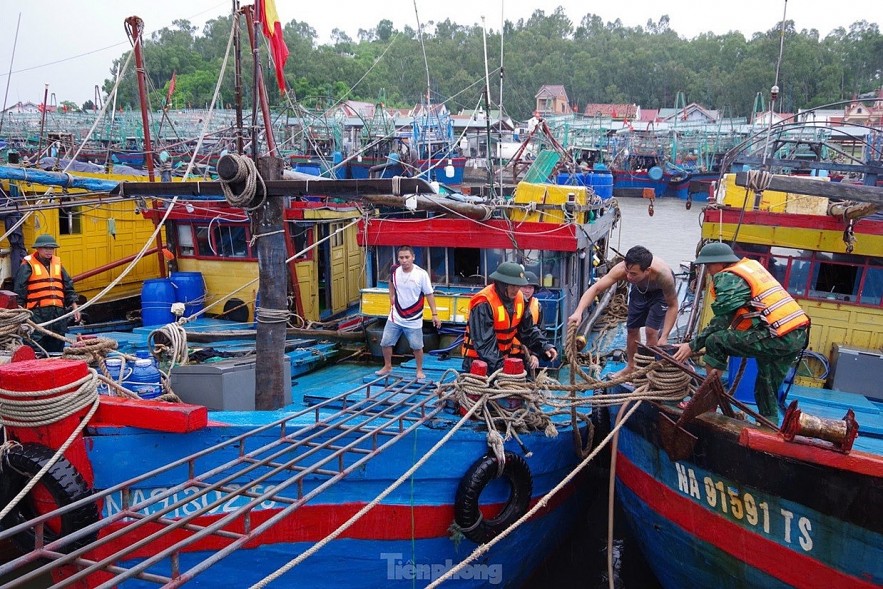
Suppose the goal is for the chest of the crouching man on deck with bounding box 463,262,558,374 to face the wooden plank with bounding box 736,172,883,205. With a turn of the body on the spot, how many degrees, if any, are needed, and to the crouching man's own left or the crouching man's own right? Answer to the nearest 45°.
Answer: approximately 45° to the crouching man's own left

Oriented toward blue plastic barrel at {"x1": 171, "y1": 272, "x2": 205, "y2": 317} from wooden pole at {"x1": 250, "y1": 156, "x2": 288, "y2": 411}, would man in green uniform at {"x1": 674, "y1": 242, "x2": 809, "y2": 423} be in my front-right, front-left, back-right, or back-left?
back-right

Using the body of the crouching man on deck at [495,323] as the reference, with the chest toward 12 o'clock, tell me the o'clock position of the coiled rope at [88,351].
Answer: The coiled rope is roughly at 4 o'clock from the crouching man on deck.

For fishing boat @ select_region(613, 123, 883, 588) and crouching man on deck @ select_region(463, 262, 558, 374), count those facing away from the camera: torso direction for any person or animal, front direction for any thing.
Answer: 0

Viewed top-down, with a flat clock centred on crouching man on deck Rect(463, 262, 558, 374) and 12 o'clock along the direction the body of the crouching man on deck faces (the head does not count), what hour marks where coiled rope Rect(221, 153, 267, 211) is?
The coiled rope is roughly at 4 o'clock from the crouching man on deck.

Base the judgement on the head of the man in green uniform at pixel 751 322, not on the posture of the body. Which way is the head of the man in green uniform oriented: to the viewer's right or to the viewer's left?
to the viewer's left

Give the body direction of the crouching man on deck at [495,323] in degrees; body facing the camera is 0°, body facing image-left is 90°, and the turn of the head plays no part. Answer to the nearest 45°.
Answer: approximately 315°

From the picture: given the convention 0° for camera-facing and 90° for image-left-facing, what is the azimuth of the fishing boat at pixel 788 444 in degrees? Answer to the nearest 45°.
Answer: approximately 45°

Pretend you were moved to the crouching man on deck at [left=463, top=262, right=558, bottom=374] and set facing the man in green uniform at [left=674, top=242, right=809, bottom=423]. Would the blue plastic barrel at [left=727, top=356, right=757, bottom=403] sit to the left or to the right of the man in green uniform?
left
